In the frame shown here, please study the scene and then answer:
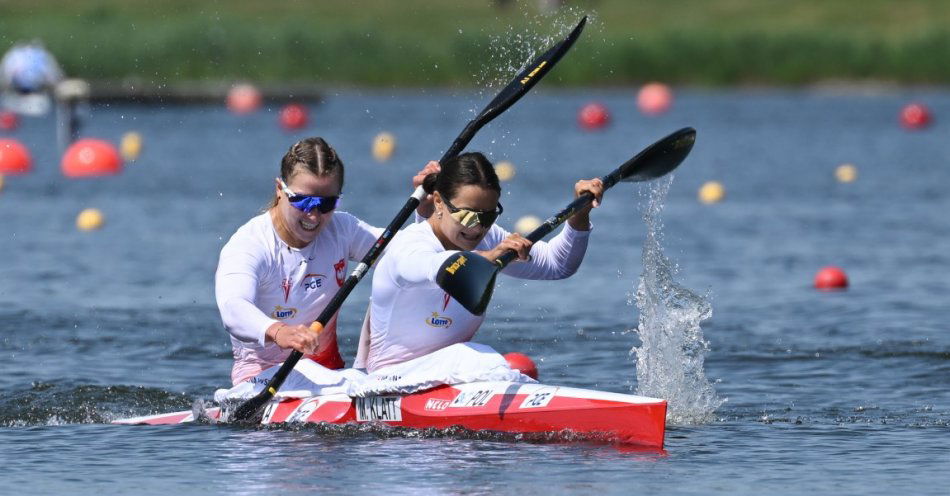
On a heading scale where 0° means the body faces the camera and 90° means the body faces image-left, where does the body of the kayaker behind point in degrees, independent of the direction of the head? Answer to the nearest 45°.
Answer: approximately 315°

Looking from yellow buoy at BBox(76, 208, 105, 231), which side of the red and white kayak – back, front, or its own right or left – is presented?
back

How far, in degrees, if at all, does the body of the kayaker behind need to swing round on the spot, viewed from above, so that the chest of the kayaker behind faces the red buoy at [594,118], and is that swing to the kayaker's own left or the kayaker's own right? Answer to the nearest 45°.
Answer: approximately 135° to the kayaker's own left

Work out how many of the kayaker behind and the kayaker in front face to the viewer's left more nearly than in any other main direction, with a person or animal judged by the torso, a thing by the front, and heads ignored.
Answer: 0

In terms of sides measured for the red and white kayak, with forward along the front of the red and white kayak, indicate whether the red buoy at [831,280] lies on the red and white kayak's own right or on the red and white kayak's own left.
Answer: on the red and white kayak's own left

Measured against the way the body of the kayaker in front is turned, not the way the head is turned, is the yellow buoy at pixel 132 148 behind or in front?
behind

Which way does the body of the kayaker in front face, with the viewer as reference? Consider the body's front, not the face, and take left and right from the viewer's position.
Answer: facing the viewer and to the right of the viewer

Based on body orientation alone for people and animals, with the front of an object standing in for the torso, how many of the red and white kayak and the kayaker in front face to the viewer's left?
0

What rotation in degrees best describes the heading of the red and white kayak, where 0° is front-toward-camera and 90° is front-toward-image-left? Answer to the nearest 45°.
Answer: approximately 315°

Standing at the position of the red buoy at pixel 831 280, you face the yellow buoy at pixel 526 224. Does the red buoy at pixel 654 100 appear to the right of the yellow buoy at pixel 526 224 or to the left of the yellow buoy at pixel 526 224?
right

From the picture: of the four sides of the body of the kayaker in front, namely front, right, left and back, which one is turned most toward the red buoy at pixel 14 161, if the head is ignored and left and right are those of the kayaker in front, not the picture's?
back
